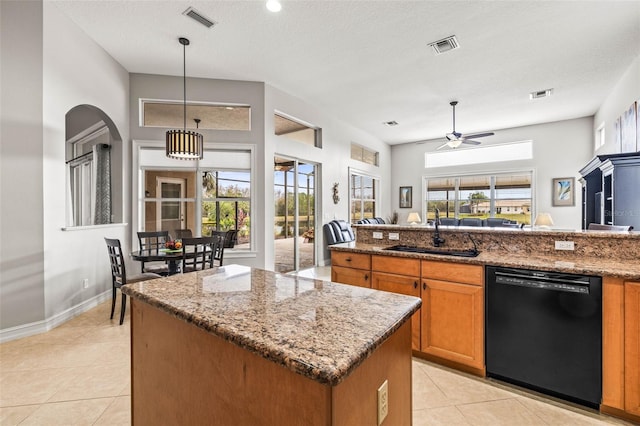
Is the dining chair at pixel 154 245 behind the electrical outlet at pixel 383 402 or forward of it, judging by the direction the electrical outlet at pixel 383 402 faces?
behind

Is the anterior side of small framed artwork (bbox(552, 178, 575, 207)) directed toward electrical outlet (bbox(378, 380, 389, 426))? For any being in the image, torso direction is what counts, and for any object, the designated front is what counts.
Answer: yes

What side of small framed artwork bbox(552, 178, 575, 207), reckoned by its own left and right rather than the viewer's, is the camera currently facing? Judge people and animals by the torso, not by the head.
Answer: front

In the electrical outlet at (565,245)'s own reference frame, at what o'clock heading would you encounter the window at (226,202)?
The window is roughly at 3 o'clock from the electrical outlet.

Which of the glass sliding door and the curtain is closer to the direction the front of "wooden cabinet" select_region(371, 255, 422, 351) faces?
the curtain

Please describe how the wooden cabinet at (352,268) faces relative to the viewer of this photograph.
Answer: facing the viewer and to the left of the viewer

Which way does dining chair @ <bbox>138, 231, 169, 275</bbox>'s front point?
toward the camera

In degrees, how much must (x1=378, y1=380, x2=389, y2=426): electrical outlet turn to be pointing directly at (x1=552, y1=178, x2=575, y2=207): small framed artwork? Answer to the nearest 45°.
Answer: approximately 90° to its left
